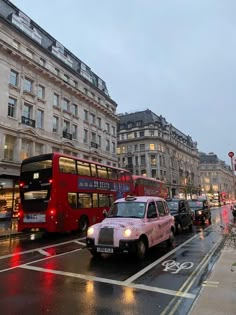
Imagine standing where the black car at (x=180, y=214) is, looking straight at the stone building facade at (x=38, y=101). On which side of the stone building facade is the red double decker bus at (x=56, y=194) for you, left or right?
left

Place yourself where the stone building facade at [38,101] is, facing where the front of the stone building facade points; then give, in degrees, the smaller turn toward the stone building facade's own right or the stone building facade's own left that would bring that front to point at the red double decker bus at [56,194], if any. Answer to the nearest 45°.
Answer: approximately 45° to the stone building facade's own right

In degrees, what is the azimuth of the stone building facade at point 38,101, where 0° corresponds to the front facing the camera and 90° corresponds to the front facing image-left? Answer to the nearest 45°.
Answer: approximately 315°

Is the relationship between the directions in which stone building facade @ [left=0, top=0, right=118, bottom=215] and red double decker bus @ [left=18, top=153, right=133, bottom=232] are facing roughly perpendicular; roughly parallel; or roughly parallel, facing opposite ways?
roughly perpendicular
